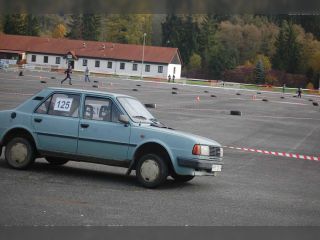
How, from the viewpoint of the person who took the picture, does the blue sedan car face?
facing the viewer and to the right of the viewer
